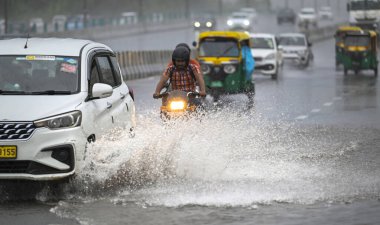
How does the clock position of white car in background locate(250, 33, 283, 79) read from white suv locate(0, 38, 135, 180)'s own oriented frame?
The white car in background is roughly at 5 o'clock from the white suv.

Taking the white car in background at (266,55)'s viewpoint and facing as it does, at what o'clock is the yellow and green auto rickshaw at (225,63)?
The yellow and green auto rickshaw is roughly at 12 o'clock from the white car in background.

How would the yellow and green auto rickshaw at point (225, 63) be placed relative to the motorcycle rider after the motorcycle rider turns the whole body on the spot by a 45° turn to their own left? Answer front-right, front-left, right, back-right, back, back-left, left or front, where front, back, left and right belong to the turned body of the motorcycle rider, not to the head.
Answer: back-left

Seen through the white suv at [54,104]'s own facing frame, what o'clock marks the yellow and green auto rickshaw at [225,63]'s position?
The yellow and green auto rickshaw is roughly at 7 o'clock from the white suv.

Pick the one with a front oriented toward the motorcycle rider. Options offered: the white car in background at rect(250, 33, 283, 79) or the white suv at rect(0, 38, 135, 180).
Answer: the white car in background

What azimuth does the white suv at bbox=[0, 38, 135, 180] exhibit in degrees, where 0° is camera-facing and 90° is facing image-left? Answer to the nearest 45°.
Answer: approximately 45°

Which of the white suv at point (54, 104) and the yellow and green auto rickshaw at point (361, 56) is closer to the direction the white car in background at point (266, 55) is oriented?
the white suv

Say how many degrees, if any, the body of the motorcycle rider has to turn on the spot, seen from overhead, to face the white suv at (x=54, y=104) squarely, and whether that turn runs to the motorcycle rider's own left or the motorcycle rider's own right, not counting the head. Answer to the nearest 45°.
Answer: approximately 45° to the motorcycle rider's own right

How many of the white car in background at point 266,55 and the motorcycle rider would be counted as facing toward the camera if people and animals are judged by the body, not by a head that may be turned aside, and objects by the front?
2

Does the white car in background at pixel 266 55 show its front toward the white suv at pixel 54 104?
yes

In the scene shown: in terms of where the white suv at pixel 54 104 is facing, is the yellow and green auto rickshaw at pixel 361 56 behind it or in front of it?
behind
